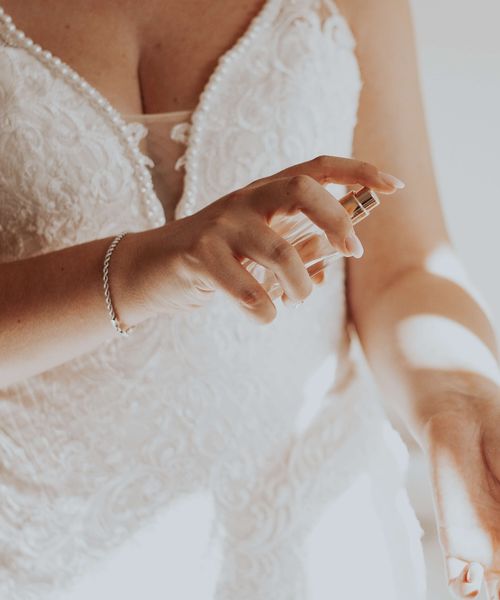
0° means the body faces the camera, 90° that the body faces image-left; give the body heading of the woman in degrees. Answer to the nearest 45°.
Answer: approximately 0°
